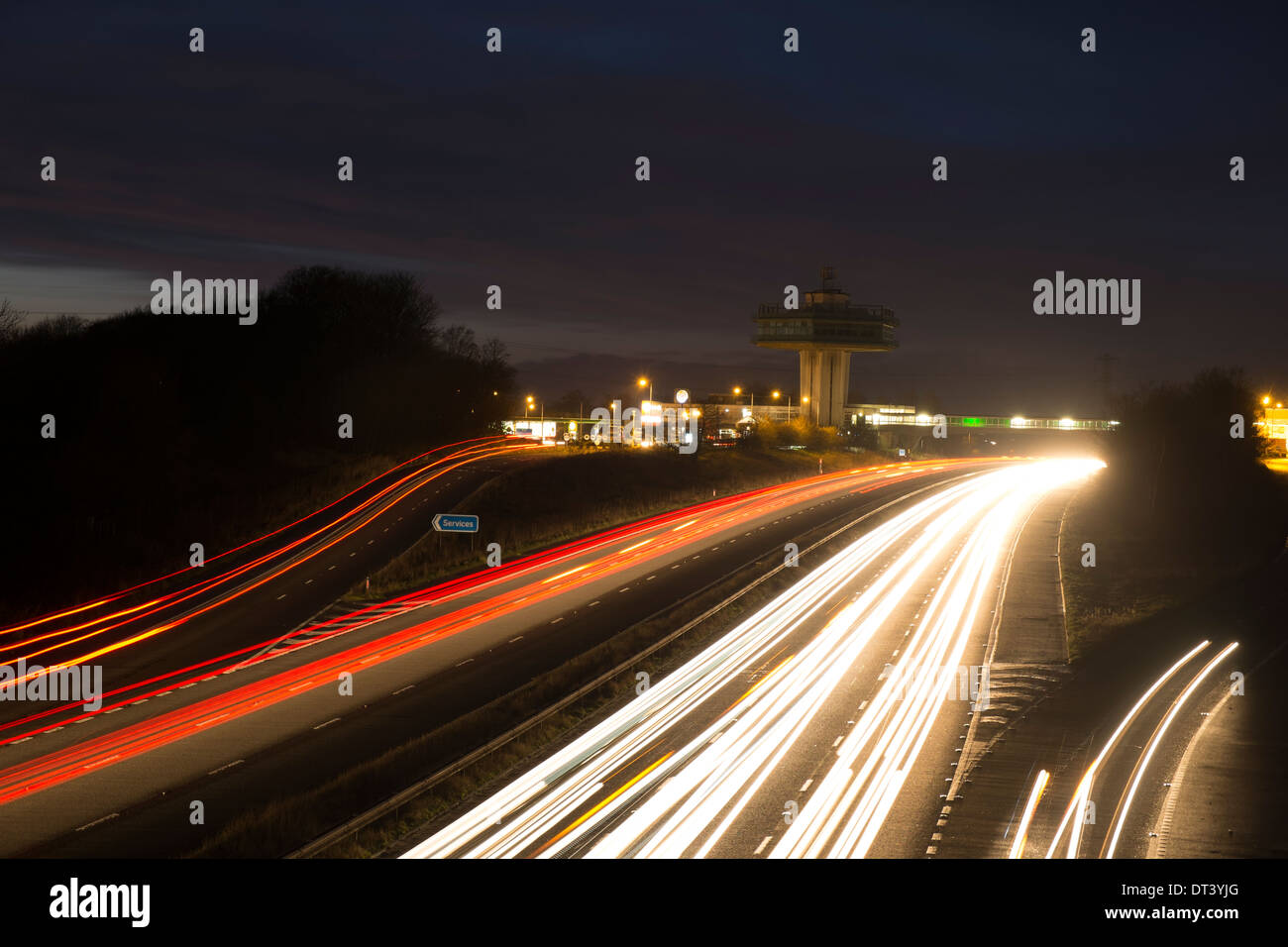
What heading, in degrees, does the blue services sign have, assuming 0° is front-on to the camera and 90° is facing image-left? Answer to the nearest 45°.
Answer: approximately 0°
